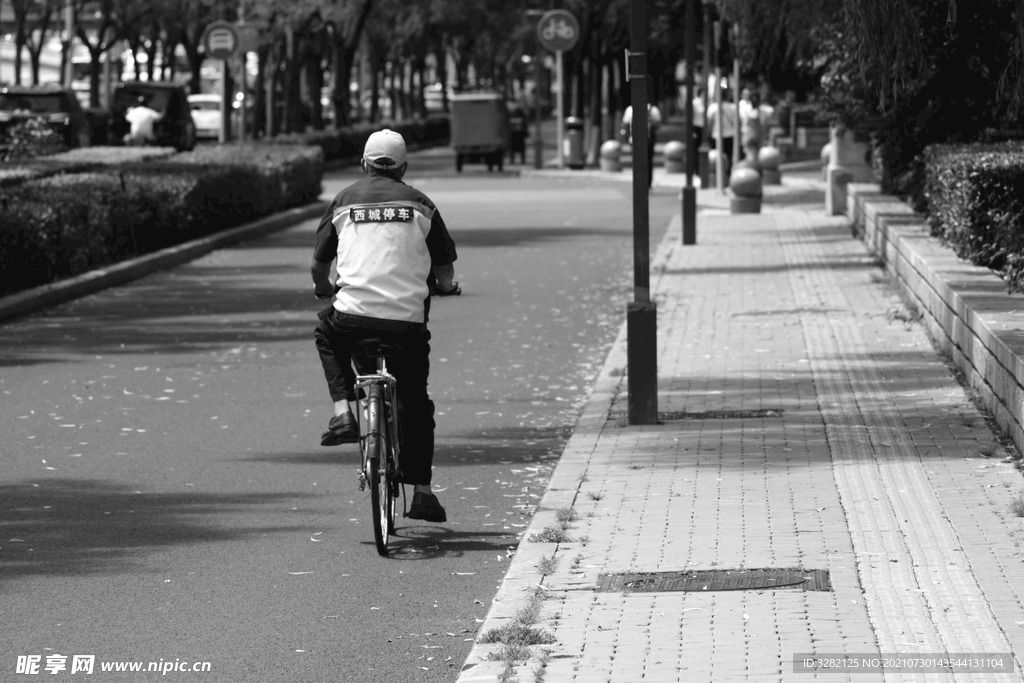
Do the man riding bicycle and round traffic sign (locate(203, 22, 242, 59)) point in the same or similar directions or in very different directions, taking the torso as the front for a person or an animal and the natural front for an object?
very different directions

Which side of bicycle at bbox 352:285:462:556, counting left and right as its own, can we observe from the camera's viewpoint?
back

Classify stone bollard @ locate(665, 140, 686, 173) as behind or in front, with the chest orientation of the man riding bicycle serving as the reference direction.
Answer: in front

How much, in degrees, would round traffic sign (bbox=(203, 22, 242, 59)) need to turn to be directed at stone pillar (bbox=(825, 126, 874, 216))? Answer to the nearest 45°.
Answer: approximately 90° to its left

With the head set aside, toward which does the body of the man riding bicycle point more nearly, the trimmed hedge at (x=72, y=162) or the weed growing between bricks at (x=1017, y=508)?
the trimmed hedge

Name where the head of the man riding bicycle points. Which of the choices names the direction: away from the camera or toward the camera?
away from the camera

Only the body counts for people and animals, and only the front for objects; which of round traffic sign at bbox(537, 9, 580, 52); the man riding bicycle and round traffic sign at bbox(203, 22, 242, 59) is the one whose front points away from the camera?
the man riding bicycle

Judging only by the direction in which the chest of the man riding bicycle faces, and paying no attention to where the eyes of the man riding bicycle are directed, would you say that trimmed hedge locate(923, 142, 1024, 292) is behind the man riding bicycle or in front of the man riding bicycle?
in front

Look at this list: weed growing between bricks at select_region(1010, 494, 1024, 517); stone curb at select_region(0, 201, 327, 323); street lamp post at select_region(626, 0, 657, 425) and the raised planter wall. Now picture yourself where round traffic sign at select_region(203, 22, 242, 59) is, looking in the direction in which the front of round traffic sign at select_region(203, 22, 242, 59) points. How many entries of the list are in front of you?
4

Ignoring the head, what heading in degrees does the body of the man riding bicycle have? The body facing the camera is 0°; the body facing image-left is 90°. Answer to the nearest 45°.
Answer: approximately 180°

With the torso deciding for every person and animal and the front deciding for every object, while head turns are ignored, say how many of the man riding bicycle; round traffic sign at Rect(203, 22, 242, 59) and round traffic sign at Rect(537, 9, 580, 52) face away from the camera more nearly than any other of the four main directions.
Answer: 1

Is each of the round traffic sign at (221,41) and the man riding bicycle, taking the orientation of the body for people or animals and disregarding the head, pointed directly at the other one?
yes
